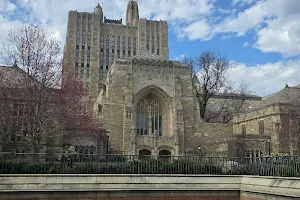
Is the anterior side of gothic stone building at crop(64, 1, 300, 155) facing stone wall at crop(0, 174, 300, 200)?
yes

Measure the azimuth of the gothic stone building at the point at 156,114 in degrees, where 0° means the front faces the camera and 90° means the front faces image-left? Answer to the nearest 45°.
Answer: approximately 0°

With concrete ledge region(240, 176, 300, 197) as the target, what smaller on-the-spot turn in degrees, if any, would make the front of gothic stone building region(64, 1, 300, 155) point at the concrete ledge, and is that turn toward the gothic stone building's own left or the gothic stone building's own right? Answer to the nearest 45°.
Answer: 0° — it already faces it

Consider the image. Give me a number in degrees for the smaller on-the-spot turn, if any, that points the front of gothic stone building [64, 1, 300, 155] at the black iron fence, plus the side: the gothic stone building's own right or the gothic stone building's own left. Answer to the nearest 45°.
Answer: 0° — it already faces it
